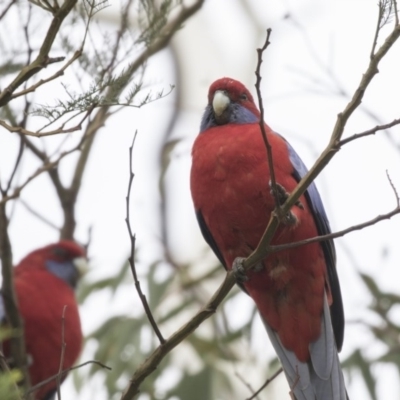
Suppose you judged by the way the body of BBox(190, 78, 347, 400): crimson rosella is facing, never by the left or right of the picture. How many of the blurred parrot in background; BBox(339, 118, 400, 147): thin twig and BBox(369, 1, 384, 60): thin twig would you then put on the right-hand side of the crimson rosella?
1

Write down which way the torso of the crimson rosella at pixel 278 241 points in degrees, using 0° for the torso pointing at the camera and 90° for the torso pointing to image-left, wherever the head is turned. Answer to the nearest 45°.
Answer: approximately 45°

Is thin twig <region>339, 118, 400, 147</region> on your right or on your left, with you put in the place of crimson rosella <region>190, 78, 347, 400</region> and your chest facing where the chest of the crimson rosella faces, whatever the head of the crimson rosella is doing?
on your left

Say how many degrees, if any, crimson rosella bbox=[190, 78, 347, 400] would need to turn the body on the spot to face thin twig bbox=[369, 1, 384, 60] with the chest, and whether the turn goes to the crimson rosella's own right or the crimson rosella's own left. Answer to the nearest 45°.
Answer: approximately 45° to the crimson rosella's own left

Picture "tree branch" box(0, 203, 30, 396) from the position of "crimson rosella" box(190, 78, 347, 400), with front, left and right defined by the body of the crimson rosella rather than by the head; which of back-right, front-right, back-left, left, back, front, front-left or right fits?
front-right

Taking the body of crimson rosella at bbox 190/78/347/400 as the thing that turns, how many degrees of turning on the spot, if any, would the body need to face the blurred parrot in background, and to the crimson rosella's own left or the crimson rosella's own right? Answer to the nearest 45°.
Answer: approximately 90° to the crimson rosella's own right
